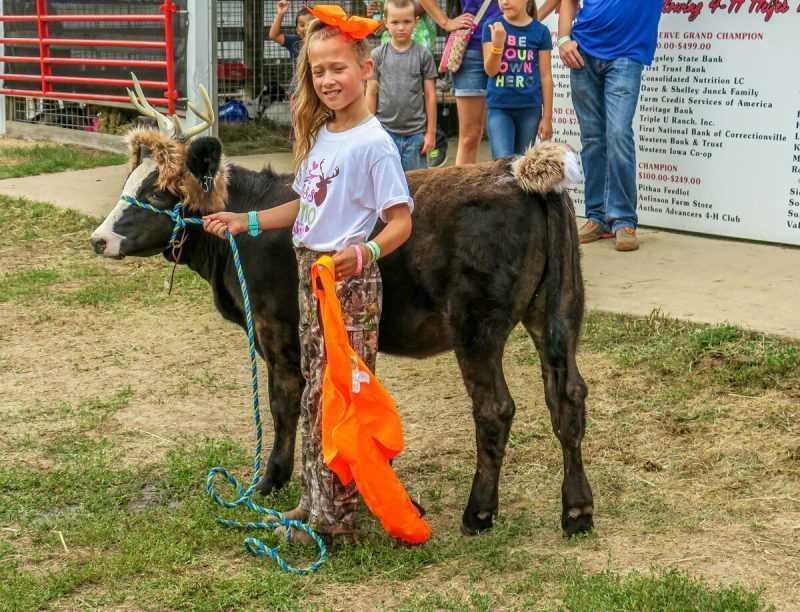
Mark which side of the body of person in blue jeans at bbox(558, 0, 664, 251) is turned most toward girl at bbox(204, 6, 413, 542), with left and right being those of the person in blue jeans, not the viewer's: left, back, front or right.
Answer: front

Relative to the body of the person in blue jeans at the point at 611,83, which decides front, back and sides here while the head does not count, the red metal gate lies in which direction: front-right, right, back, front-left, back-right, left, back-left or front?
back-right

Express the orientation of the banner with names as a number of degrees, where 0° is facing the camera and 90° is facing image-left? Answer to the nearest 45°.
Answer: approximately 45°

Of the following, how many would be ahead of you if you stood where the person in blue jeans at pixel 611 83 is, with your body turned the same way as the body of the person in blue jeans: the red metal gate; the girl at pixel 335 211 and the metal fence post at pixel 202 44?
1

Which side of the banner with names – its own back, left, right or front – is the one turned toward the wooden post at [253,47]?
right

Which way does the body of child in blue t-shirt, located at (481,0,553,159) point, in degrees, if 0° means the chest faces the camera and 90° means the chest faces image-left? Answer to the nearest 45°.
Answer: approximately 0°

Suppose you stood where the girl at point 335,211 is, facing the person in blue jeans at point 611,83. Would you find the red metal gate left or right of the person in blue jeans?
left

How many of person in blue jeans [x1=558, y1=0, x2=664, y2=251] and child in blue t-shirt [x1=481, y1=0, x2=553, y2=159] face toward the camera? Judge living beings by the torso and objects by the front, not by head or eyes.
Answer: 2

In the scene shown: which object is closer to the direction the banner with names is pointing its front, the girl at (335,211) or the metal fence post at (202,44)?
the girl

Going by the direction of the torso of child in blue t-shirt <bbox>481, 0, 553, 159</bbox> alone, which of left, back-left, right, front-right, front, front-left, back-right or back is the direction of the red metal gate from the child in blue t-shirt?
back-right

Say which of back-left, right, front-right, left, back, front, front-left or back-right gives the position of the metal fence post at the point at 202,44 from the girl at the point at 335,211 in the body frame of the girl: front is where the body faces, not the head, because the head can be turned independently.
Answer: back-right
